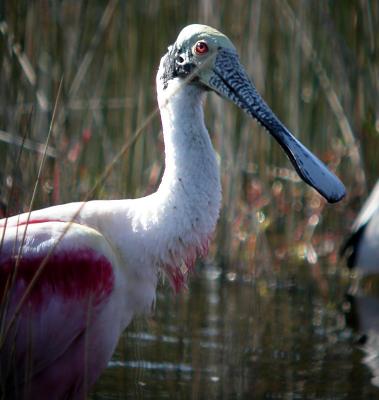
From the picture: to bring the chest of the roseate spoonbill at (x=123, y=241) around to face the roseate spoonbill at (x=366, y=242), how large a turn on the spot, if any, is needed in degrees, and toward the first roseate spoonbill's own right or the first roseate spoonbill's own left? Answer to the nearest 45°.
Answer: approximately 45° to the first roseate spoonbill's own left

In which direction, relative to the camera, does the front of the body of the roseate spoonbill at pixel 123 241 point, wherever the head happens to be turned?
to the viewer's right
